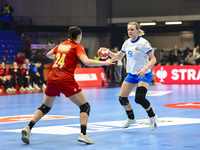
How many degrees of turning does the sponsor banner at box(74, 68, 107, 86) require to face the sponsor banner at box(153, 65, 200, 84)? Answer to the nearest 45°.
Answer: approximately 90° to its left

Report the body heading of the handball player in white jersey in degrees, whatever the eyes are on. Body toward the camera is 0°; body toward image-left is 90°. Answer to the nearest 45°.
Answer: approximately 45°

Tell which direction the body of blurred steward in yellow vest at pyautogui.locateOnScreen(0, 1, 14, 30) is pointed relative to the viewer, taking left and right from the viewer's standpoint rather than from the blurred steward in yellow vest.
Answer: facing the viewer

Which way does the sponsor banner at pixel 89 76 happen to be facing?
toward the camera

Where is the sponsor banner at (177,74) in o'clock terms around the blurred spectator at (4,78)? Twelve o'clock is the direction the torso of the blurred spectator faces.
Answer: The sponsor banner is roughly at 10 o'clock from the blurred spectator.

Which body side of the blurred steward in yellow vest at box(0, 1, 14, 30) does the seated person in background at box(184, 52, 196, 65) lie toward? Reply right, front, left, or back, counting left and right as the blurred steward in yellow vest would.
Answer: left

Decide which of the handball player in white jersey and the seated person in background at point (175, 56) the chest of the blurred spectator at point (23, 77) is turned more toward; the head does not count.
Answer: the handball player in white jersey

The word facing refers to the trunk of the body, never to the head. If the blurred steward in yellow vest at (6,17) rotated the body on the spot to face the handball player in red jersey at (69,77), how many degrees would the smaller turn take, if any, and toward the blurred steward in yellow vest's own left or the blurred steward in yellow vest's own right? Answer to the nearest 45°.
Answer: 0° — they already face them

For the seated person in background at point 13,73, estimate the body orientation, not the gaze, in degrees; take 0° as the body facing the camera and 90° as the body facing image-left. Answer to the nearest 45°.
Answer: approximately 315°

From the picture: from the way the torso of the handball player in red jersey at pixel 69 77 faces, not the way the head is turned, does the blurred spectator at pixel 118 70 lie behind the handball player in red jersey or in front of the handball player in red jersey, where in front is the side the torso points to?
in front

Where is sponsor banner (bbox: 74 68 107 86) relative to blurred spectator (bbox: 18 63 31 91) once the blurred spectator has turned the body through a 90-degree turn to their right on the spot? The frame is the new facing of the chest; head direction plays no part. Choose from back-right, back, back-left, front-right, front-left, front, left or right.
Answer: back

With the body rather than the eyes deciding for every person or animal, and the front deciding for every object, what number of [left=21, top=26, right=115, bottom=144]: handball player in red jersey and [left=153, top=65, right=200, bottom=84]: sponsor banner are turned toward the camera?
1

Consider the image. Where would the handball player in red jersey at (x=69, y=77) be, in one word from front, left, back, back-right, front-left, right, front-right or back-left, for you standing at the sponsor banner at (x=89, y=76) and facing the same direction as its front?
front

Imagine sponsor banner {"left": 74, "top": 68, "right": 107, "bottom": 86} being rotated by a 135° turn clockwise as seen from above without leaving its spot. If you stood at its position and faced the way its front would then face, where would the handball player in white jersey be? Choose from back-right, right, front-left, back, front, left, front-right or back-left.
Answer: back-left

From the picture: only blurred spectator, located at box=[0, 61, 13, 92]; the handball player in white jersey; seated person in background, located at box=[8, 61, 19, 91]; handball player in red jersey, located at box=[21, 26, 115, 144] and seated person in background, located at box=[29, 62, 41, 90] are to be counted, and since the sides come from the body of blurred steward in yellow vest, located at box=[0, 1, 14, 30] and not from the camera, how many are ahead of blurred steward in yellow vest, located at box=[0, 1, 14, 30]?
5
